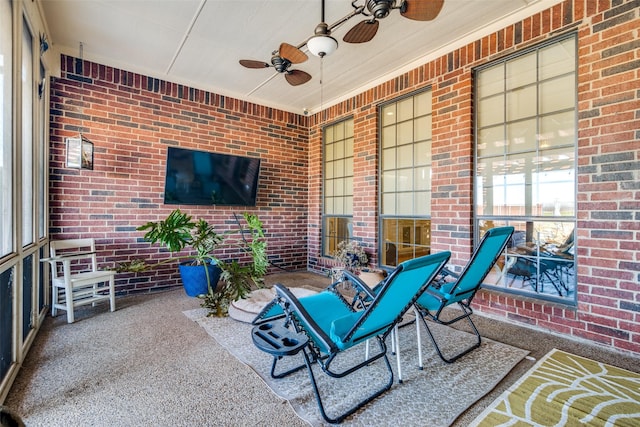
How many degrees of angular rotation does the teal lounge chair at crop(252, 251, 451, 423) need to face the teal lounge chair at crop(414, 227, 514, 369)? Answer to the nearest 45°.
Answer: approximately 90° to its right

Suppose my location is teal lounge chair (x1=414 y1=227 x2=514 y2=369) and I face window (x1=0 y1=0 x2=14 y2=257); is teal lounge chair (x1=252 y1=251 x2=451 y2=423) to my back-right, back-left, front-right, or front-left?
front-left

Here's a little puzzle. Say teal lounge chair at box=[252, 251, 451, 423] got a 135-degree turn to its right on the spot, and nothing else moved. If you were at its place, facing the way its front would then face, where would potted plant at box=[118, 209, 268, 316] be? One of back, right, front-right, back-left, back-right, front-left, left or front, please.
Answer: back-left

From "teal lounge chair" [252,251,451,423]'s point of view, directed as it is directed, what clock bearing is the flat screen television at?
The flat screen television is roughly at 12 o'clock from the teal lounge chair.

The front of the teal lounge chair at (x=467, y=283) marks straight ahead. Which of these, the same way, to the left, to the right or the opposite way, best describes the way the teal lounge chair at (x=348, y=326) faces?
the same way

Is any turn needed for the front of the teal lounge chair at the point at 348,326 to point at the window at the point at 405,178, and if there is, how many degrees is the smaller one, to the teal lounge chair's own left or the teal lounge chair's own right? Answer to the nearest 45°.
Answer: approximately 45° to the teal lounge chair's own right

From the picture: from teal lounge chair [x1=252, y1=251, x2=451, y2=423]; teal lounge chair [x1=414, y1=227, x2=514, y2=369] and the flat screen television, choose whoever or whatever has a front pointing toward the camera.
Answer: the flat screen television

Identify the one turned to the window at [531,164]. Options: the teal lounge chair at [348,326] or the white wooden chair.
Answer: the white wooden chair

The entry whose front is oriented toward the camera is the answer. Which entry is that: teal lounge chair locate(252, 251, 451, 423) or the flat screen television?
the flat screen television

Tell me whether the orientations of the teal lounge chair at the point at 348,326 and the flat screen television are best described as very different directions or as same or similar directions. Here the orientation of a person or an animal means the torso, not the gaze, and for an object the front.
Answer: very different directions

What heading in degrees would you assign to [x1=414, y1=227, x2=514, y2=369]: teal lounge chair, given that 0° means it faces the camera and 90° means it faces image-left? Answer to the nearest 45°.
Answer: approximately 135°

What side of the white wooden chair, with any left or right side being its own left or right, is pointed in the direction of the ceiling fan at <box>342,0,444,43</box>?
front

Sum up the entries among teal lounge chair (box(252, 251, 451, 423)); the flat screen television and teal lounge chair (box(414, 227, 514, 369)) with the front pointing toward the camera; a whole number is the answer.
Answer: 1

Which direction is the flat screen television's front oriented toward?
toward the camera

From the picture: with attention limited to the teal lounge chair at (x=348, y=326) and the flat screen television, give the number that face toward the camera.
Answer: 1

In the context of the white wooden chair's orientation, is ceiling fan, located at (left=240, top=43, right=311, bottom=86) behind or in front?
in front
